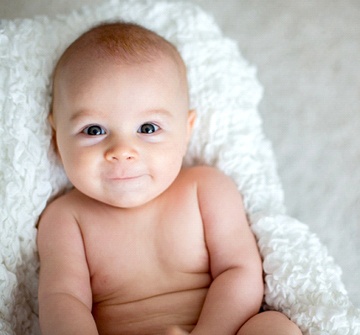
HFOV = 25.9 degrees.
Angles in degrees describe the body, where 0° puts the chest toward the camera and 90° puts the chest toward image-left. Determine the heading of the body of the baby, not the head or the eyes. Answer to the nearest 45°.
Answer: approximately 0°
